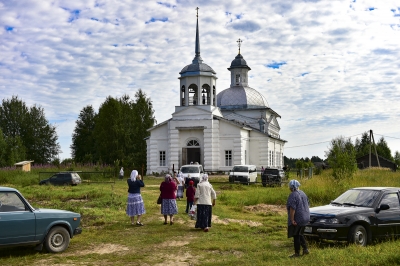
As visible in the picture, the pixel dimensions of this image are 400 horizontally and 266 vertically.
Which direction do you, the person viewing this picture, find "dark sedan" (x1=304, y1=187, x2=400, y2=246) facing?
facing the viewer and to the left of the viewer

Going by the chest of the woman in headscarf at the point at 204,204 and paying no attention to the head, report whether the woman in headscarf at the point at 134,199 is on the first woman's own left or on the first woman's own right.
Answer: on the first woman's own left

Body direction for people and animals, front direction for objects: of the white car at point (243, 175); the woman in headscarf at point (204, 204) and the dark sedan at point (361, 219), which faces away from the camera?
the woman in headscarf

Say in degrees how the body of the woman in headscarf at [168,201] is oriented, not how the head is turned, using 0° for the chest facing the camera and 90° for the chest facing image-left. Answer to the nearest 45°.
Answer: approximately 180°

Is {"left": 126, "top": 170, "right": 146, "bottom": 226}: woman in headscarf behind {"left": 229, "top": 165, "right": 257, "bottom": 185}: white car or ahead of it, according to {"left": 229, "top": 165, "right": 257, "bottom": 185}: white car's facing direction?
ahead

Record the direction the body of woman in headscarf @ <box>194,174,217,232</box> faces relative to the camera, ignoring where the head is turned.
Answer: away from the camera

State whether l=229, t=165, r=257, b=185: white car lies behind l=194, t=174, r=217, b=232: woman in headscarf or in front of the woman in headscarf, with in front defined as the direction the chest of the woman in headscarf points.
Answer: in front

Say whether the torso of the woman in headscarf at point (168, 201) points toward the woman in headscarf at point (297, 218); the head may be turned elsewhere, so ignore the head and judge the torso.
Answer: no

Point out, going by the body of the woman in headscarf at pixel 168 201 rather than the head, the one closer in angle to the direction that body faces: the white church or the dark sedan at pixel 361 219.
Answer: the white church

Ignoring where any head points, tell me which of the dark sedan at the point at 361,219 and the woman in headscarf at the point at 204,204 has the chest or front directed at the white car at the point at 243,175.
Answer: the woman in headscarf

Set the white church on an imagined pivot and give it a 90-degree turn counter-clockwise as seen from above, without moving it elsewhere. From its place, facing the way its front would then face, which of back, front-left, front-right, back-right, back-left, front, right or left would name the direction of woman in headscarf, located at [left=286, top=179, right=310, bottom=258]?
front-right

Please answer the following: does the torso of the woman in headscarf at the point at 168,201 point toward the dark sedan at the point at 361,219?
no

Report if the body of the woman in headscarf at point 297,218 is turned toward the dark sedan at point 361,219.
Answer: no

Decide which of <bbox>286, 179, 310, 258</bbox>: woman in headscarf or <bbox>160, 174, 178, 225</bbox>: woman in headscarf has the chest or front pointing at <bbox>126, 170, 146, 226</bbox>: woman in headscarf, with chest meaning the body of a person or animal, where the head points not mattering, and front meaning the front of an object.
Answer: <bbox>286, 179, 310, 258</bbox>: woman in headscarf

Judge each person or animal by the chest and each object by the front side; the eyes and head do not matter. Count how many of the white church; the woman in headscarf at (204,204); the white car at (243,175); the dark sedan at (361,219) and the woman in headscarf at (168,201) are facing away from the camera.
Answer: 2

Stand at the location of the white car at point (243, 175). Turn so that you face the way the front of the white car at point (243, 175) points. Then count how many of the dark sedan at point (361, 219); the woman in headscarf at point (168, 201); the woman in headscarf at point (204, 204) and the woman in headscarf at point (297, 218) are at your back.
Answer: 0

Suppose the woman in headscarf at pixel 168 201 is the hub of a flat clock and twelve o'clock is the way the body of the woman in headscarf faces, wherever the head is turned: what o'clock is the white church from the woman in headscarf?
The white church is roughly at 12 o'clock from the woman in headscarf.
